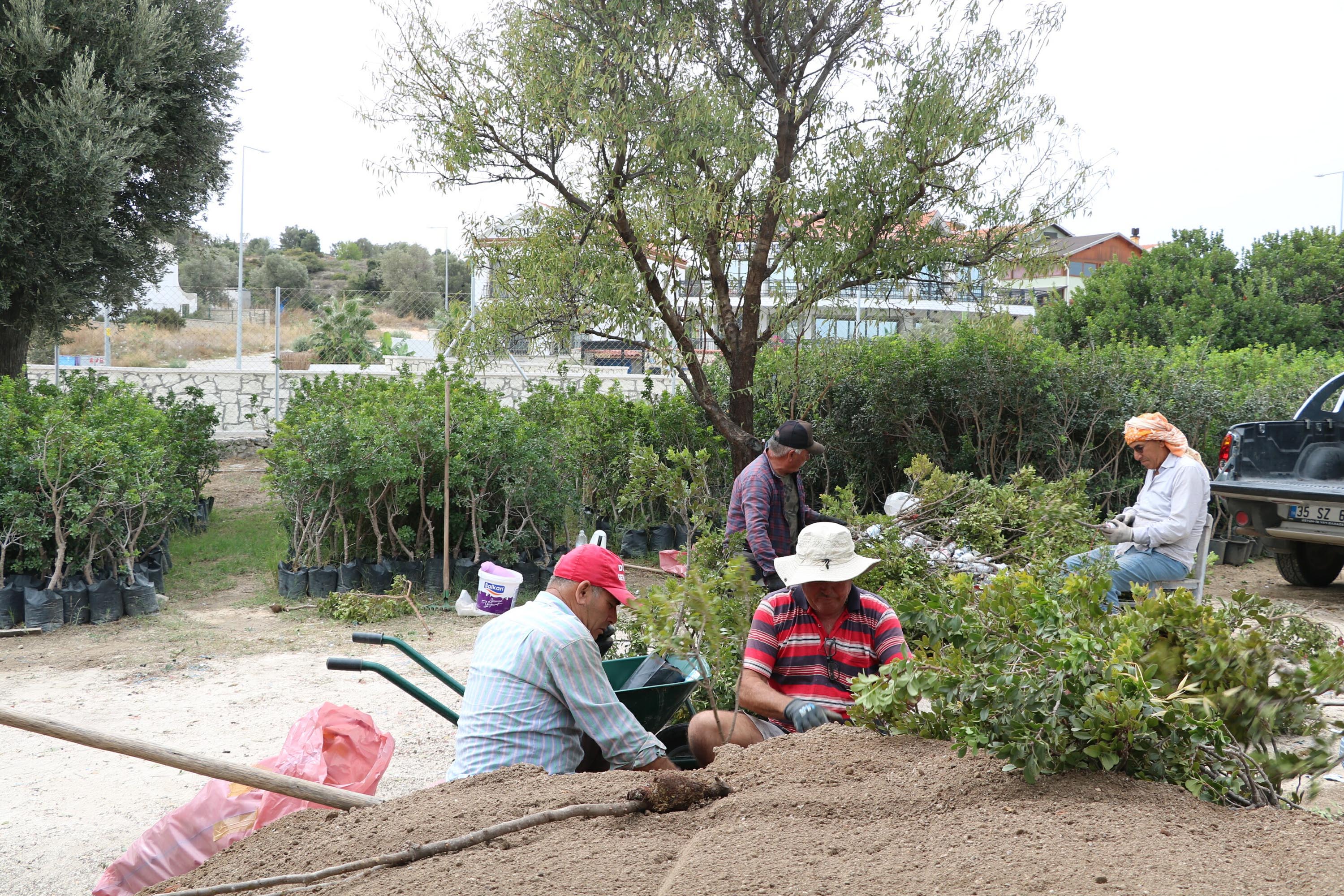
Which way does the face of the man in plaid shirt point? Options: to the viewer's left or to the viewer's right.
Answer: to the viewer's right

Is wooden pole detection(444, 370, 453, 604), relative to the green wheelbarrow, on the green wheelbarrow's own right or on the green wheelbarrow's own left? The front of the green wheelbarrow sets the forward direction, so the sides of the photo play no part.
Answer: on the green wheelbarrow's own left

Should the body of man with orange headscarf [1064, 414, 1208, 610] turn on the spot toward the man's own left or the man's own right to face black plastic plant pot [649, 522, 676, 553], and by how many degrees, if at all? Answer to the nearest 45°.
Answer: approximately 45° to the man's own right

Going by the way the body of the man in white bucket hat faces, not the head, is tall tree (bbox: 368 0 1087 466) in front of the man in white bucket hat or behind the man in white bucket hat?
behind

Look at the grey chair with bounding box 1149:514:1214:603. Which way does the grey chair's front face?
to the viewer's left

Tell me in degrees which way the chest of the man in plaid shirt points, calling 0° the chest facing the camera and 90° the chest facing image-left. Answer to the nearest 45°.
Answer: approximately 315°

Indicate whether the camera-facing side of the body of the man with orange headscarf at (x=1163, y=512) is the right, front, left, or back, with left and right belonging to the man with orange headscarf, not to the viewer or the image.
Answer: left

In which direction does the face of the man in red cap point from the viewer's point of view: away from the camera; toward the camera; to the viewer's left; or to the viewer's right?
to the viewer's right

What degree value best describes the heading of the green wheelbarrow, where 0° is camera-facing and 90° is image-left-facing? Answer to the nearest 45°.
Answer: approximately 270°
